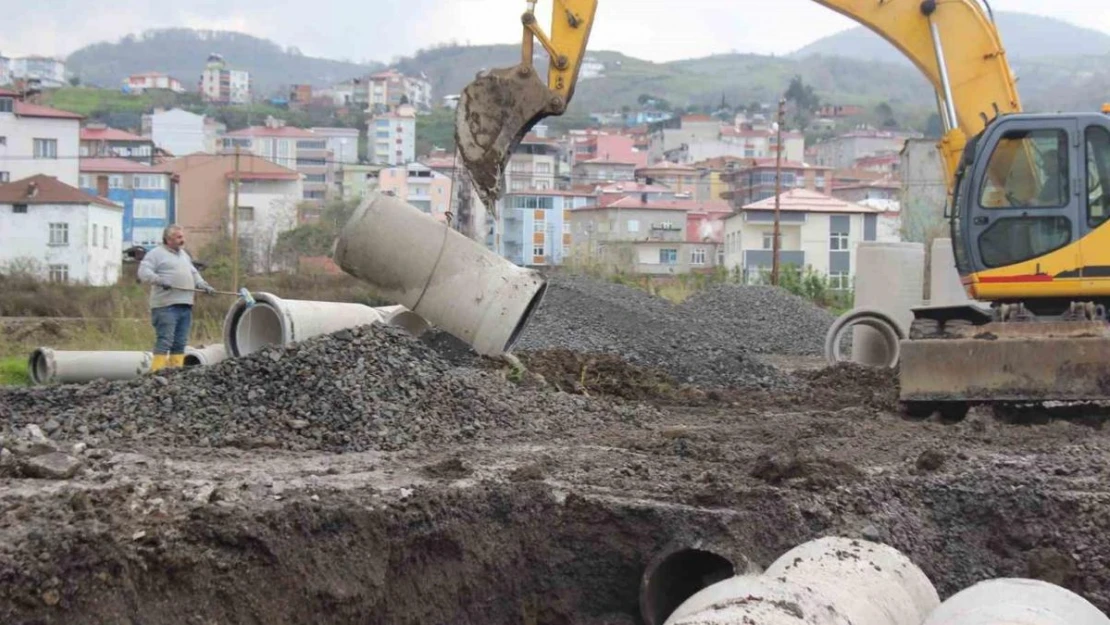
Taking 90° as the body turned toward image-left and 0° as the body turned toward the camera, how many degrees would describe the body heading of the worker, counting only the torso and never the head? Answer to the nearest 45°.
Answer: approximately 315°

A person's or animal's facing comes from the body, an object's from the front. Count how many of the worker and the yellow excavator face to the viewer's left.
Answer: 1

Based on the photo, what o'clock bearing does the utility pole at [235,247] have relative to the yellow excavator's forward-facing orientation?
The utility pole is roughly at 2 o'clock from the yellow excavator.

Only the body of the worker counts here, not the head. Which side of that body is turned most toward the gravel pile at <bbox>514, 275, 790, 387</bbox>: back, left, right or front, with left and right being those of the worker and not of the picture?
left

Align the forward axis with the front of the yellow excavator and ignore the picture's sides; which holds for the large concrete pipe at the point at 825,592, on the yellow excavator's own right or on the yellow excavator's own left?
on the yellow excavator's own left

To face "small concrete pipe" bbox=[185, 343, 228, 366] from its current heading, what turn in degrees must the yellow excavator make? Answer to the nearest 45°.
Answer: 0° — it already faces it

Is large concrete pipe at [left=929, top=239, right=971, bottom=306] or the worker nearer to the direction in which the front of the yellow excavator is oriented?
the worker

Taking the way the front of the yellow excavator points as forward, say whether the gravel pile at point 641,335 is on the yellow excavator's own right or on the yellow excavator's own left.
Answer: on the yellow excavator's own right

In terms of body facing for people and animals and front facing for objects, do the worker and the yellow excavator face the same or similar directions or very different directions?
very different directions

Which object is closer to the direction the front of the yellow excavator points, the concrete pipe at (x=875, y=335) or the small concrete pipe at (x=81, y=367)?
the small concrete pipe

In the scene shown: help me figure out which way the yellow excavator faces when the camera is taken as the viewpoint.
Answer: facing to the left of the viewer

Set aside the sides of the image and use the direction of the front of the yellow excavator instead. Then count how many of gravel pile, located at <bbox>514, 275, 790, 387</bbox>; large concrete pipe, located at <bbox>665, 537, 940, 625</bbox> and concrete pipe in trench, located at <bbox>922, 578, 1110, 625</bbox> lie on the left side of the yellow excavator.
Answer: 2
